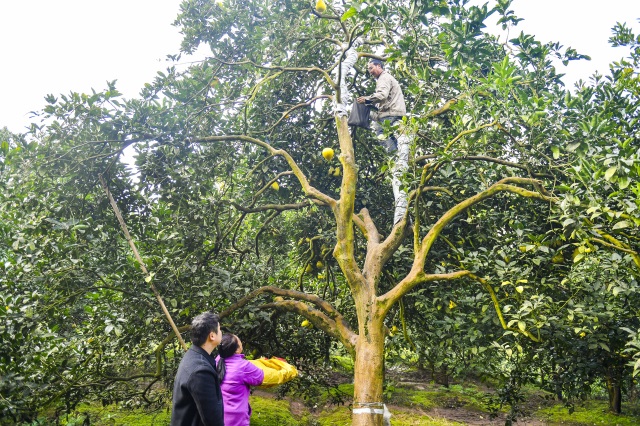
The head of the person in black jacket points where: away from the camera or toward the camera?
away from the camera

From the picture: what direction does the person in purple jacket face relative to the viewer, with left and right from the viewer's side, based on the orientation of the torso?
facing away from the viewer and to the right of the viewer

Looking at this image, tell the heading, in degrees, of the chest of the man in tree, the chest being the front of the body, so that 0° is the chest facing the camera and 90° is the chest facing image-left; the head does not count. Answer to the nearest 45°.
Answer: approximately 90°

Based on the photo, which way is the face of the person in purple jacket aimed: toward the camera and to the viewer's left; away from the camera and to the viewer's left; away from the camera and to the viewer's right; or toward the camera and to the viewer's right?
away from the camera and to the viewer's right

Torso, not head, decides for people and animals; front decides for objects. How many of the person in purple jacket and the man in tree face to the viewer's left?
1
